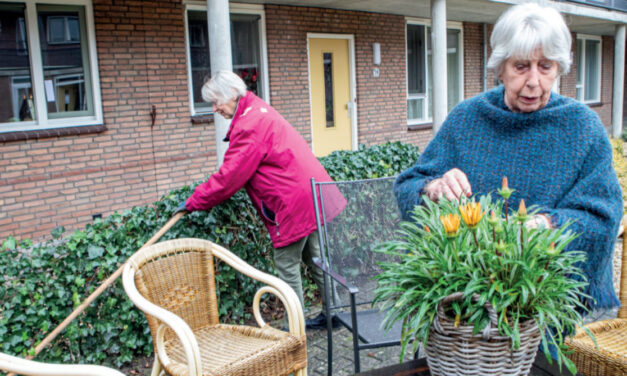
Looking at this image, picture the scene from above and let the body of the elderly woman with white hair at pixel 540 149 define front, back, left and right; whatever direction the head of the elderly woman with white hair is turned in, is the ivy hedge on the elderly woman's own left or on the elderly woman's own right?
on the elderly woman's own right

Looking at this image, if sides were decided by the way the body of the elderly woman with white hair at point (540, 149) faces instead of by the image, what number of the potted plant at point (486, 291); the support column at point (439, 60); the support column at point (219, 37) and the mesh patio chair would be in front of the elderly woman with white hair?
1

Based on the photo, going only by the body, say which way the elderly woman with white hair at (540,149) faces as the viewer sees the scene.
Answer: toward the camera

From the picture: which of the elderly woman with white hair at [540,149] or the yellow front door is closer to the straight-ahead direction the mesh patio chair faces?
the elderly woman with white hair

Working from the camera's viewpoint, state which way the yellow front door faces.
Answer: facing the viewer and to the right of the viewer

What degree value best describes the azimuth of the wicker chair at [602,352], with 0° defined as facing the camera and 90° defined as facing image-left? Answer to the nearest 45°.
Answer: approximately 45°

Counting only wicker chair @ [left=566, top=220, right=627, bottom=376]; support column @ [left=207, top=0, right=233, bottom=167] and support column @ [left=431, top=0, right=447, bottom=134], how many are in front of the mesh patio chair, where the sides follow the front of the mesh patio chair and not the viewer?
1

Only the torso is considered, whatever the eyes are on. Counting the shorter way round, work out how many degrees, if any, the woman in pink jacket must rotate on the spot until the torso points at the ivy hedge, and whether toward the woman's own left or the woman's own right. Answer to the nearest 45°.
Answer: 0° — they already face it

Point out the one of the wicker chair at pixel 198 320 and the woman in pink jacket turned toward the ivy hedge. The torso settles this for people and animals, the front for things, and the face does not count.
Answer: the woman in pink jacket

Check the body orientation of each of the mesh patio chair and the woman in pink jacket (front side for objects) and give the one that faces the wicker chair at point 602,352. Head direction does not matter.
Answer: the mesh patio chair

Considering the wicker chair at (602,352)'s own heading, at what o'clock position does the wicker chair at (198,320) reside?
the wicker chair at (198,320) is roughly at 1 o'clock from the wicker chair at (602,352).

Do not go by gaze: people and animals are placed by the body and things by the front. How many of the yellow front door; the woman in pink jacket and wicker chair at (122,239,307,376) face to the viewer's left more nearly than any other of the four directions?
1

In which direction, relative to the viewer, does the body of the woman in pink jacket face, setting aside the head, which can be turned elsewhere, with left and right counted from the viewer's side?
facing to the left of the viewer
